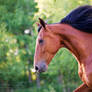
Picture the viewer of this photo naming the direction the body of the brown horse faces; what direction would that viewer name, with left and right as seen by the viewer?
facing to the left of the viewer
